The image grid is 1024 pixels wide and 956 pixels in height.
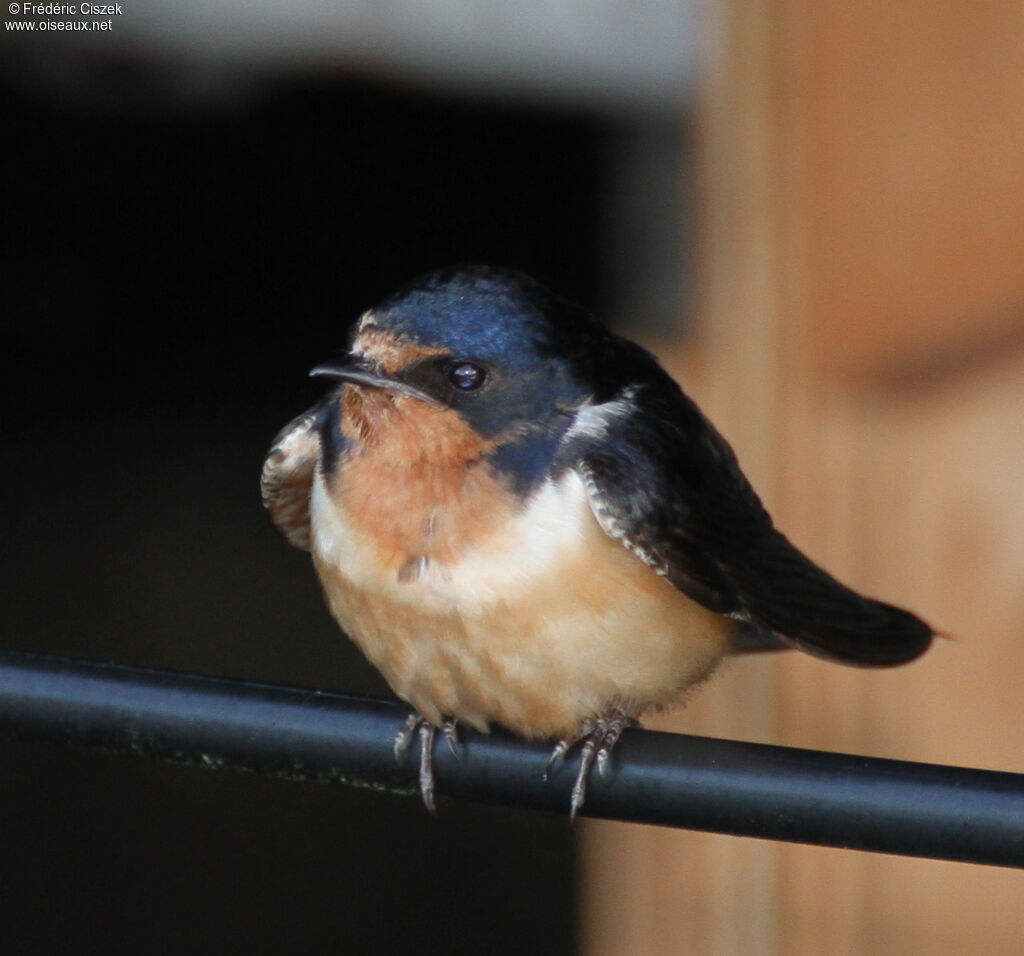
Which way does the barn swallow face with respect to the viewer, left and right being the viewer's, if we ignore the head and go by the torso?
facing the viewer and to the left of the viewer
